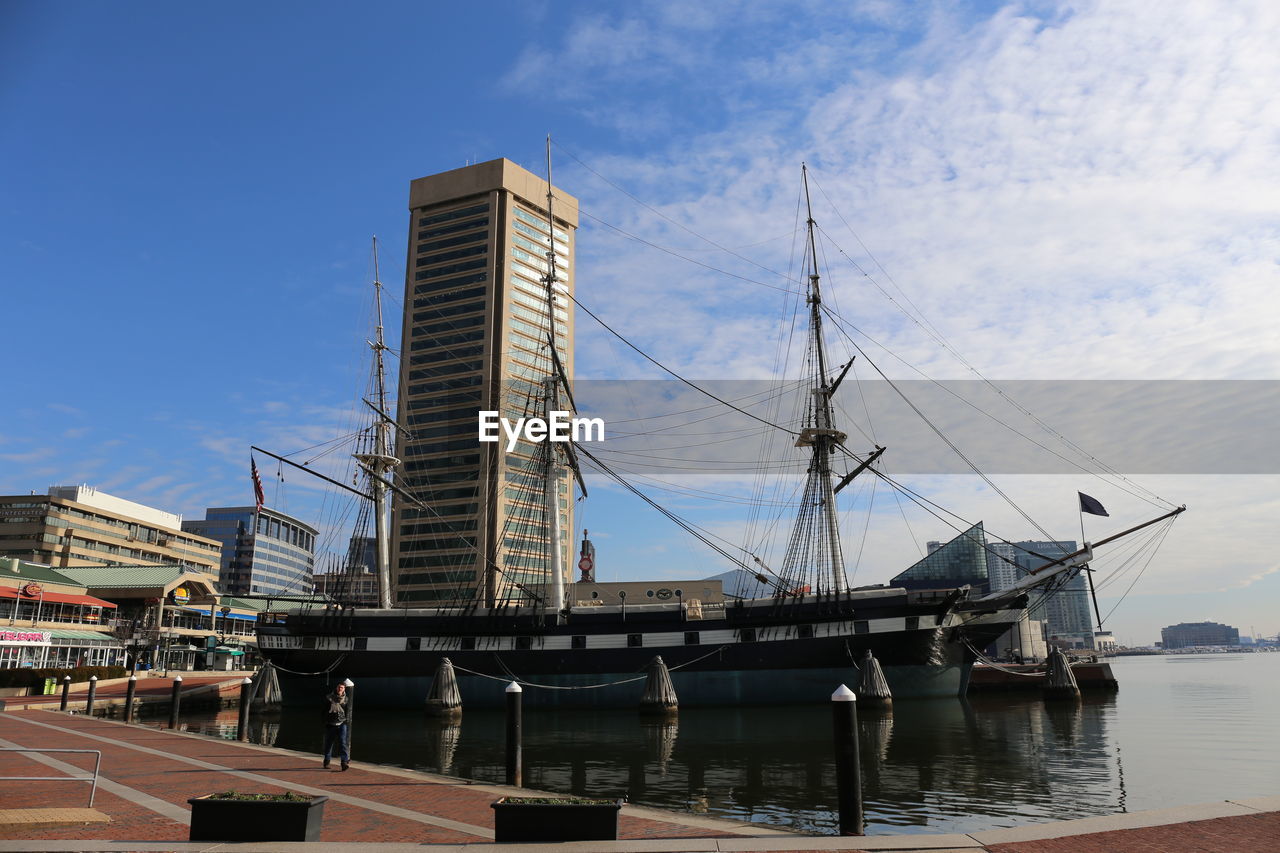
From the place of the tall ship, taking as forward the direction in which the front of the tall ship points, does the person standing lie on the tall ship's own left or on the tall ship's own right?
on the tall ship's own right

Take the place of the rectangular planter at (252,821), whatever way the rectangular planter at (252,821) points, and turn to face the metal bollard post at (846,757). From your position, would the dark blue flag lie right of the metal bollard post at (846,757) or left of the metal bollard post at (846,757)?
left

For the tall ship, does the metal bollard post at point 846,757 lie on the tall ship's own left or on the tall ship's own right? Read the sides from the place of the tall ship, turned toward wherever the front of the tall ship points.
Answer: on the tall ship's own right

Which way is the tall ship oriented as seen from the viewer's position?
to the viewer's right

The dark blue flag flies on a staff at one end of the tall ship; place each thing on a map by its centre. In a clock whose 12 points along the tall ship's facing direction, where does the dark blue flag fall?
The dark blue flag is roughly at 12 o'clock from the tall ship.

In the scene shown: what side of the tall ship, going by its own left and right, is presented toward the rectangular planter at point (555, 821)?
right

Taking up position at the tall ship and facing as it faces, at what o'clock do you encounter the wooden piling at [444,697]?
The wooden piling is roughly at 5 o'clock from the tall ship.

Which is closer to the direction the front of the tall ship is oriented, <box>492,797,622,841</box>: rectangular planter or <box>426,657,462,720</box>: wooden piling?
the rectangular planter

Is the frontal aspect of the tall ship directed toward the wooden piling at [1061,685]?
yes

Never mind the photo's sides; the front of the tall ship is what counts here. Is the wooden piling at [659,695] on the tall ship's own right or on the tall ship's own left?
on the tall ship's own right

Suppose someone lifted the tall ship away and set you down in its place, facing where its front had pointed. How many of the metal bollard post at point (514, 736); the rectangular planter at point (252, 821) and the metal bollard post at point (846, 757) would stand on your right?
3

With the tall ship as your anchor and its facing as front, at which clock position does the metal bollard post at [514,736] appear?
The metal bollard post is roughly at 3 o'clock from the tall ship.

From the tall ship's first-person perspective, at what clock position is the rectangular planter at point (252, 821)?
The rectangular planter is roughly at 3 o'clock from the tall ship.
